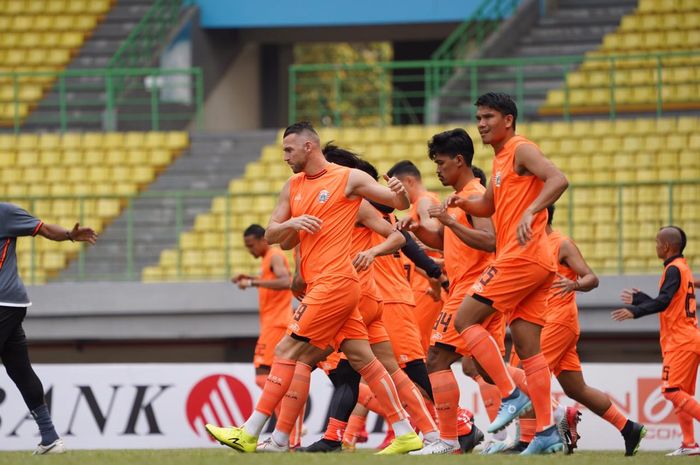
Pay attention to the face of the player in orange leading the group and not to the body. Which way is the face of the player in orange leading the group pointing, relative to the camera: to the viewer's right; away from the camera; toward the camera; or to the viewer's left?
to the viewer's left

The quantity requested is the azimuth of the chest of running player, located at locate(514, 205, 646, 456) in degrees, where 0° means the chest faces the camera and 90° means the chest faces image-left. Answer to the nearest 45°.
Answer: approximately 90°

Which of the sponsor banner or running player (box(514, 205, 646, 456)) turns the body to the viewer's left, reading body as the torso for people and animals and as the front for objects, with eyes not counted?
the running player

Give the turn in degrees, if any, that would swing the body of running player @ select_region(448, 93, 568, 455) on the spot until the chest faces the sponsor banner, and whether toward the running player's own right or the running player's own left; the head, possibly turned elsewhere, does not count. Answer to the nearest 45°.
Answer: approximately 90° to the running player's own right

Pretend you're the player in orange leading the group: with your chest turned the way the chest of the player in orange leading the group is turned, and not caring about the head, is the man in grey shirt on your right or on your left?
on your right

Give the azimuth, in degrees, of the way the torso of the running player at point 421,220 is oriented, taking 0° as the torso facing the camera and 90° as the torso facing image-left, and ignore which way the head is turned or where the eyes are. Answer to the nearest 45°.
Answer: approximately 90°

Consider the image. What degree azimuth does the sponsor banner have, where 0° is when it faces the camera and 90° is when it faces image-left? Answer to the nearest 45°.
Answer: approximately 0°

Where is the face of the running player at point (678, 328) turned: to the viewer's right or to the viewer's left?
to the viewer's left

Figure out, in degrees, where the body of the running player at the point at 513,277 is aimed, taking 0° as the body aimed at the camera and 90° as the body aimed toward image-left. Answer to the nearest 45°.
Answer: approximately 45°

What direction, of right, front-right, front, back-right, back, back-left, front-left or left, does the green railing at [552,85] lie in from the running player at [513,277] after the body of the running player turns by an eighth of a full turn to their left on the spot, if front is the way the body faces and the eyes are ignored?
back

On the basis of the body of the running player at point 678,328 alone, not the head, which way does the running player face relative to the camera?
to the viewer's left

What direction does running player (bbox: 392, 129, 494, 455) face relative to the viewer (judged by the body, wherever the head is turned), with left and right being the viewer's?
facing to the left of the viewer
